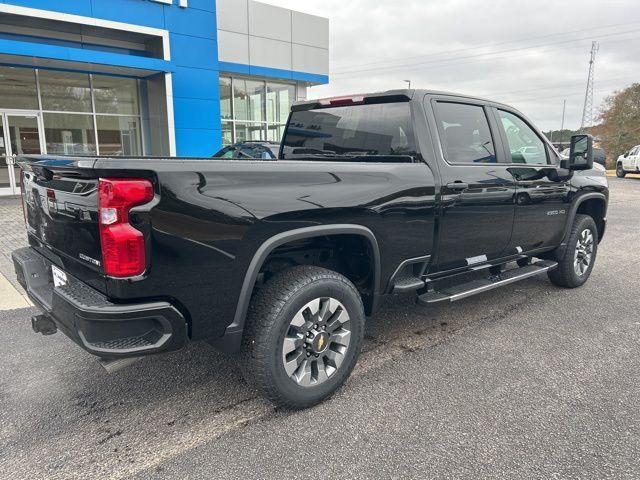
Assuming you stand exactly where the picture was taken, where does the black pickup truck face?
facing away from the viewer and to the right of the viewer

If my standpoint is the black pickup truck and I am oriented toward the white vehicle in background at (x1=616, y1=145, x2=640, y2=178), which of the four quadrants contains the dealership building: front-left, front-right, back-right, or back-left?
front-left

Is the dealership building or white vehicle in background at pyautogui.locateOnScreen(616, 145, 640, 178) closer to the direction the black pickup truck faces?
the white vehicle in background

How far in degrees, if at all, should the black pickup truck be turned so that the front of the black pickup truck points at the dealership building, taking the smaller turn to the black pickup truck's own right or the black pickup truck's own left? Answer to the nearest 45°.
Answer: approximately 90° to the black pickup truck's own left

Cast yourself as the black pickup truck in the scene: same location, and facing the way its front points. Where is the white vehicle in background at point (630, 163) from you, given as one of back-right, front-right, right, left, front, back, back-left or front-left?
front

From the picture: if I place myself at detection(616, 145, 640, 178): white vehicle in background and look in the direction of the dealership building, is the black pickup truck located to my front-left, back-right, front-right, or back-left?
front-left

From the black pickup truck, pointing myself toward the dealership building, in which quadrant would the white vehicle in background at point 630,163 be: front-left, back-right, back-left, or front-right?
front-right
